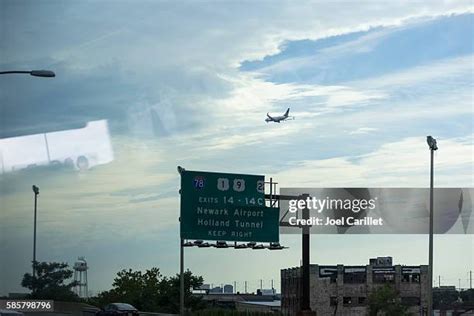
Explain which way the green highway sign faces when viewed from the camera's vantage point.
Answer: facing the viewer

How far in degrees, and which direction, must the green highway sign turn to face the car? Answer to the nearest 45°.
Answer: approximately 135° to its right
